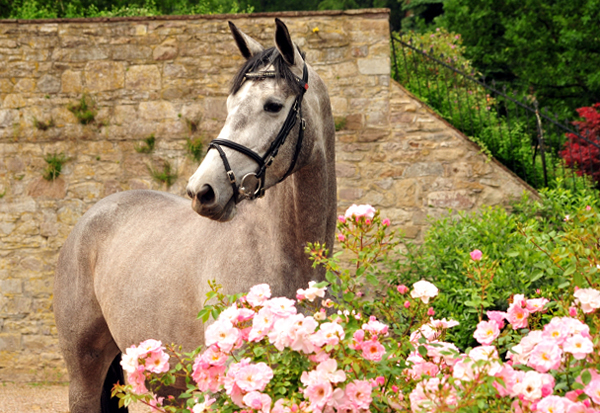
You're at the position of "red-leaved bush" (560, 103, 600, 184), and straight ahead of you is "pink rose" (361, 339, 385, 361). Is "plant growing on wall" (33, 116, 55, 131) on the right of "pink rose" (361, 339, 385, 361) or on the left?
right

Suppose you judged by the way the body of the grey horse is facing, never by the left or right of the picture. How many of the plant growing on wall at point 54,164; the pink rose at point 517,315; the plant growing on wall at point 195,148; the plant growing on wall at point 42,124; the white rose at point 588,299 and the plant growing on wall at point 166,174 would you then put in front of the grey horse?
2

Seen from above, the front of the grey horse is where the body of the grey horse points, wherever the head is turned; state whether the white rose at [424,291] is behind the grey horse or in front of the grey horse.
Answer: in front

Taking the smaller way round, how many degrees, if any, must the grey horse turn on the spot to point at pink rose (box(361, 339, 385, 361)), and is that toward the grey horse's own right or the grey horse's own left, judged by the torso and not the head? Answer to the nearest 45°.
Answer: approximately 45° to the grey horse's own right

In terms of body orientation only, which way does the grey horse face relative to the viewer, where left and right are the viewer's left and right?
facing the viewer and to the right of the viewer

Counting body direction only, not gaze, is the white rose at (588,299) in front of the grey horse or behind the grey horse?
in front

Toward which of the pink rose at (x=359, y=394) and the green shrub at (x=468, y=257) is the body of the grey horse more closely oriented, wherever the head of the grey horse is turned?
the pink rose

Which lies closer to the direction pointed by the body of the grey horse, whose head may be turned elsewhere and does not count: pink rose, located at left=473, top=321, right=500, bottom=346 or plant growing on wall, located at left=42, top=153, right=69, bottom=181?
the pink rose

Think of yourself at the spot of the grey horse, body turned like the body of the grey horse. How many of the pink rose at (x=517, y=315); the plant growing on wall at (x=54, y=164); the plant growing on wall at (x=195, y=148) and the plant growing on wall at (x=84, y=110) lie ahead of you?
1

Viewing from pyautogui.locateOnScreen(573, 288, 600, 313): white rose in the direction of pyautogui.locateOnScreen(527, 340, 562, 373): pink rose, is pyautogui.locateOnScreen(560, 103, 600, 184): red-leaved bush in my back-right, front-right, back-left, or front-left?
back-right

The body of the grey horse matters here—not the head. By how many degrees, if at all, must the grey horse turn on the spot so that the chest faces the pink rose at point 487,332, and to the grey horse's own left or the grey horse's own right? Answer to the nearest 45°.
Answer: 0° — it already faces it

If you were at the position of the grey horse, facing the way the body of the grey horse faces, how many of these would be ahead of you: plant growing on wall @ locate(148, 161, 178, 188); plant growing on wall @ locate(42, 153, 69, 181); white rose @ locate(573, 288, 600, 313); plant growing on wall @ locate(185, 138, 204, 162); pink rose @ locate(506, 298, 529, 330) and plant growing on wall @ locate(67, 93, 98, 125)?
2

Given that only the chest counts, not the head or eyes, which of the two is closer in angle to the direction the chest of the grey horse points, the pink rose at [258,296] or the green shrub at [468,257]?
the pink rose

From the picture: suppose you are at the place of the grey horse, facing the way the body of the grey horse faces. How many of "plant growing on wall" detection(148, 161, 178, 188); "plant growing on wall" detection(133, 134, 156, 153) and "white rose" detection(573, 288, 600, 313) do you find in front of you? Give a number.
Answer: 1

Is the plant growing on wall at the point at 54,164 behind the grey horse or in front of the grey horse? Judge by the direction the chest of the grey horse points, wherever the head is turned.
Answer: behind

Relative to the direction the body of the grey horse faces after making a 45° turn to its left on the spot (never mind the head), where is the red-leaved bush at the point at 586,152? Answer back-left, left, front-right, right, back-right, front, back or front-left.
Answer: front-left

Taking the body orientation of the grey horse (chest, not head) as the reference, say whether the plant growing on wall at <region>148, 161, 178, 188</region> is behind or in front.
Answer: behind

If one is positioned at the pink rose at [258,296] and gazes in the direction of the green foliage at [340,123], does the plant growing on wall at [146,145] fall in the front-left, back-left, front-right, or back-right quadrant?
front-left

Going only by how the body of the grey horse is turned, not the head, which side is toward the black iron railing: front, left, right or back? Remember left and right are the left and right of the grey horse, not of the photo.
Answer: left

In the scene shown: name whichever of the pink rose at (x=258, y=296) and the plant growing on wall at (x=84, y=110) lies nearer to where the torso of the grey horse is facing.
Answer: the pink rose
